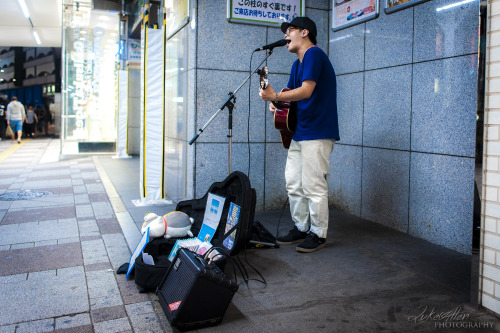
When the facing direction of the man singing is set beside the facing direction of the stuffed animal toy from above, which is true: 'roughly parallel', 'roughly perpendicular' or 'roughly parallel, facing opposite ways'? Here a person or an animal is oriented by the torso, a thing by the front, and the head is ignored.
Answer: roughly parallel

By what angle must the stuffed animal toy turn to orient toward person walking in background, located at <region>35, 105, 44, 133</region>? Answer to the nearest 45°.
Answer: approximately 90° to its right

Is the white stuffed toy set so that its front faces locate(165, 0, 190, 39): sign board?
no

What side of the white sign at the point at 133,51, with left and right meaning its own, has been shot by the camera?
front

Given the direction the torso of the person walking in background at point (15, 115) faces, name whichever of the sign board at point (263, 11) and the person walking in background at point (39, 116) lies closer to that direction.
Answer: the person walking in background

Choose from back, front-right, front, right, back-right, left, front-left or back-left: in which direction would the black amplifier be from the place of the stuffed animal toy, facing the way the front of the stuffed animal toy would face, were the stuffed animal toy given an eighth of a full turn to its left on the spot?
front-left

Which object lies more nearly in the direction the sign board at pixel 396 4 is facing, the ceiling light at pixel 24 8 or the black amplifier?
the black amplifier

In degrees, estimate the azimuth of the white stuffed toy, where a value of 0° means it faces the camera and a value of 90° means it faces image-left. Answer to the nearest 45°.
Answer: approximately 90°

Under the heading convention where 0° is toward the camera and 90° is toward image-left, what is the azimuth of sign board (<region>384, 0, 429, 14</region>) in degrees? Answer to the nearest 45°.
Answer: approximately 45°

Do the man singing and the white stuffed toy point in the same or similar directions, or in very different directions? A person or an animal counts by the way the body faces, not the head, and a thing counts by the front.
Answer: same or similar directions

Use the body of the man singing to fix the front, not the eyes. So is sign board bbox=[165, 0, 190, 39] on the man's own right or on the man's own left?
on the man's own right
